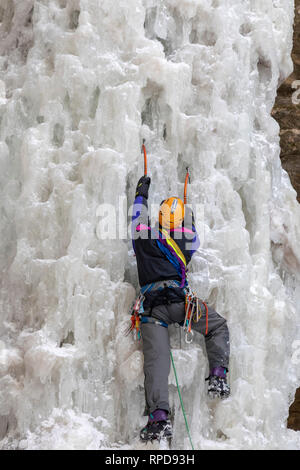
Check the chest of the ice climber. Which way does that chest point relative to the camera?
away from the camera
